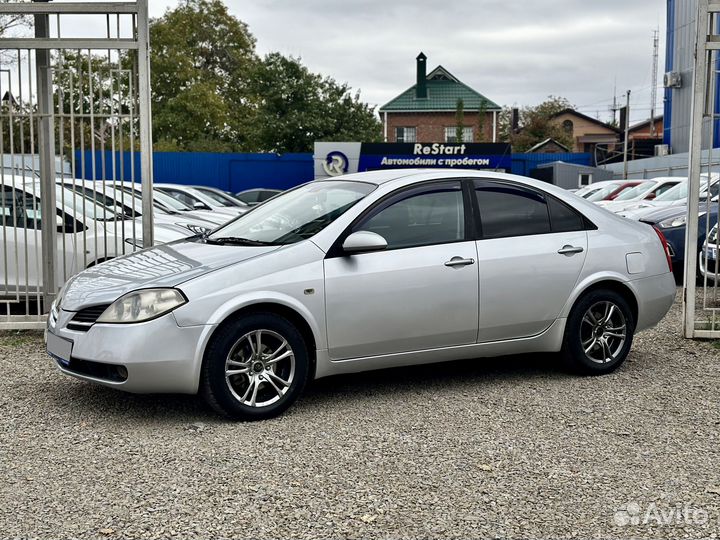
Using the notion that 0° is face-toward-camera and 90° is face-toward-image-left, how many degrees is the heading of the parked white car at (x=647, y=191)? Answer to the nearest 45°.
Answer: approximately 45°

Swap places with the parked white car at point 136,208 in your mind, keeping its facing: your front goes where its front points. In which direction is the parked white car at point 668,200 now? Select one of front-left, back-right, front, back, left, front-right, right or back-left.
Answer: front-left

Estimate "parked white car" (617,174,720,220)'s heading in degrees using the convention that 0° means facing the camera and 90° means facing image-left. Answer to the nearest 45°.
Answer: approximately 45°

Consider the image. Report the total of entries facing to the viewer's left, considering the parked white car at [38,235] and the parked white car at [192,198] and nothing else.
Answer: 0

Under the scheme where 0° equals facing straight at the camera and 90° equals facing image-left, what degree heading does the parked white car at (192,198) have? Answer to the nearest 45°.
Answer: approximately 315°

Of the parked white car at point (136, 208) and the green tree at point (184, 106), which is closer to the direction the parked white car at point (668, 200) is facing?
the parked white car

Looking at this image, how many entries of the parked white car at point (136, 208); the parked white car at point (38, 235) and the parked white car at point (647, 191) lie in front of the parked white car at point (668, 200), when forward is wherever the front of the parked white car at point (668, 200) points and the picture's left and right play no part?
2

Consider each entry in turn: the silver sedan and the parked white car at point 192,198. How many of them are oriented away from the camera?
0

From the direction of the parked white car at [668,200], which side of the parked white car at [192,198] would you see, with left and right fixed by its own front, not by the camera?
front

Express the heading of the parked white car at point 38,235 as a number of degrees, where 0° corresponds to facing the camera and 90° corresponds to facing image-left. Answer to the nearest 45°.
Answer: approximately 315°
